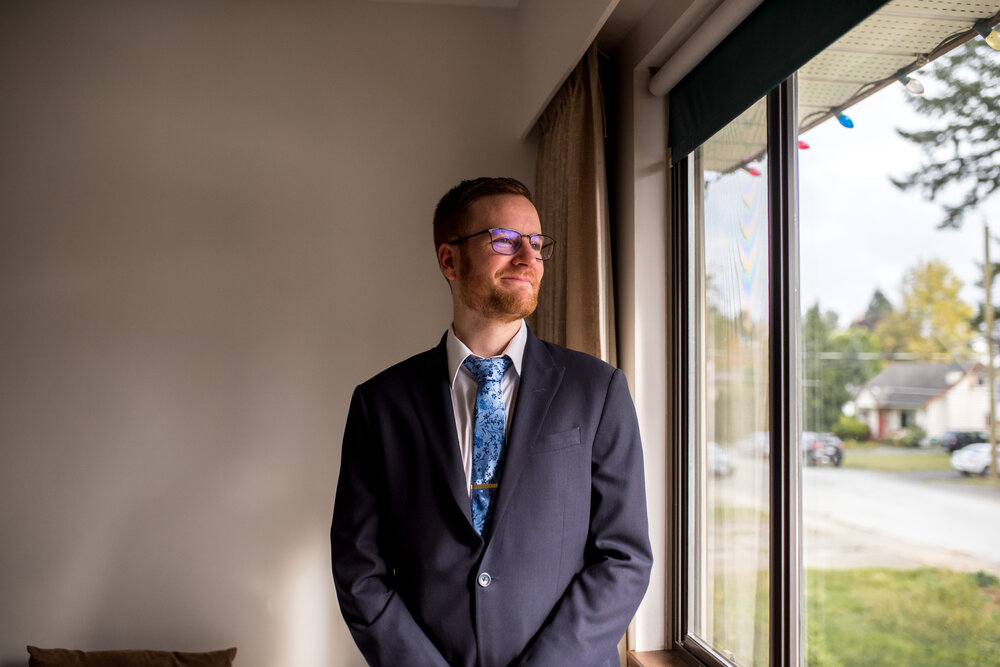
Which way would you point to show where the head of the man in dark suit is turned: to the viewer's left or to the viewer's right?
to the viewer's right

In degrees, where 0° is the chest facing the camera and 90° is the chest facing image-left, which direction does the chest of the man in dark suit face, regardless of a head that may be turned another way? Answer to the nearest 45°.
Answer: approximately 0°

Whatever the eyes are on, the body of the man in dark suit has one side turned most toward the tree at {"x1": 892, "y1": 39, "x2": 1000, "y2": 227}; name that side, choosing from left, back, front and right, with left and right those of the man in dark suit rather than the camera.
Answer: back

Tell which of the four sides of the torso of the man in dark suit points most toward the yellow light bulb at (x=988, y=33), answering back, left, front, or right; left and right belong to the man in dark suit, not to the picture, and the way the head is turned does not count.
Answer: left

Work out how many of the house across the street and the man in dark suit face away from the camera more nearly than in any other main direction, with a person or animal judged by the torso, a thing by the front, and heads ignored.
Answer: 0

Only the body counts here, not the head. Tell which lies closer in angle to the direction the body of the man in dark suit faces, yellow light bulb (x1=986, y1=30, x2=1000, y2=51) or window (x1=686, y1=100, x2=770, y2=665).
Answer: the yellow light bulb

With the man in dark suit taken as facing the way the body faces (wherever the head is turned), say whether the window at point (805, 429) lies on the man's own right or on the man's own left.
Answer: on the man's own left

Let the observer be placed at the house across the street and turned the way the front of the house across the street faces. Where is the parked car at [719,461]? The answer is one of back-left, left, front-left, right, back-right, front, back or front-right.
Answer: right
